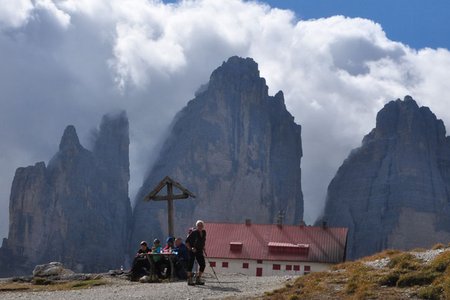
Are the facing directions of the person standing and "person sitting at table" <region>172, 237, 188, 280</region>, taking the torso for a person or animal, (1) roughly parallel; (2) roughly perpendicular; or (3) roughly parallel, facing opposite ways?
roughly perpendicular

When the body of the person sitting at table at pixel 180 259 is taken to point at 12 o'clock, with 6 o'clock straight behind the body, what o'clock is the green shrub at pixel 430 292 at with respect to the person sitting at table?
The green shrub is roughly at 8 o'clock from the person sitting at table.

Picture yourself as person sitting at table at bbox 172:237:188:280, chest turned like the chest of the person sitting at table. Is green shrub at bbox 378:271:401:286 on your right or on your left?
on your left

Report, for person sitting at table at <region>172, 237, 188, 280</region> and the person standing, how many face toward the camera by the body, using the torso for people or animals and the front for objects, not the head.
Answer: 1
